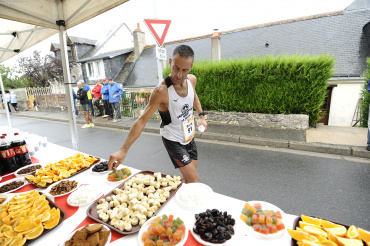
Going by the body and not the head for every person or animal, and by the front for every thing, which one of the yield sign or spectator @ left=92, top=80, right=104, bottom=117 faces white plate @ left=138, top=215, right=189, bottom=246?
the yield sign

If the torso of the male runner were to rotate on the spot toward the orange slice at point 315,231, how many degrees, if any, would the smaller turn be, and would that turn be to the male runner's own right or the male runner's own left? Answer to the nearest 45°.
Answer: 0° — they already face it

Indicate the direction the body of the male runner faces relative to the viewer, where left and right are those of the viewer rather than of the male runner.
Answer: facing the viewer and to the right of the viewer

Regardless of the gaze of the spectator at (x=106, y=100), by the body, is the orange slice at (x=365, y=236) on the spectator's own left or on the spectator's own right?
on the spectator's own left

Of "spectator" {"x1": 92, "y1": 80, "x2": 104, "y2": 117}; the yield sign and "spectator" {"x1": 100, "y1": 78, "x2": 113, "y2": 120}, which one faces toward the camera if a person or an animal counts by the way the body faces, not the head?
the yield sign

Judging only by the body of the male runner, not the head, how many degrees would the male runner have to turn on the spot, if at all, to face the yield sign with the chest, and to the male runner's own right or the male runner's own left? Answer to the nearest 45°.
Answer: approximately 135° to the male runner's own left
